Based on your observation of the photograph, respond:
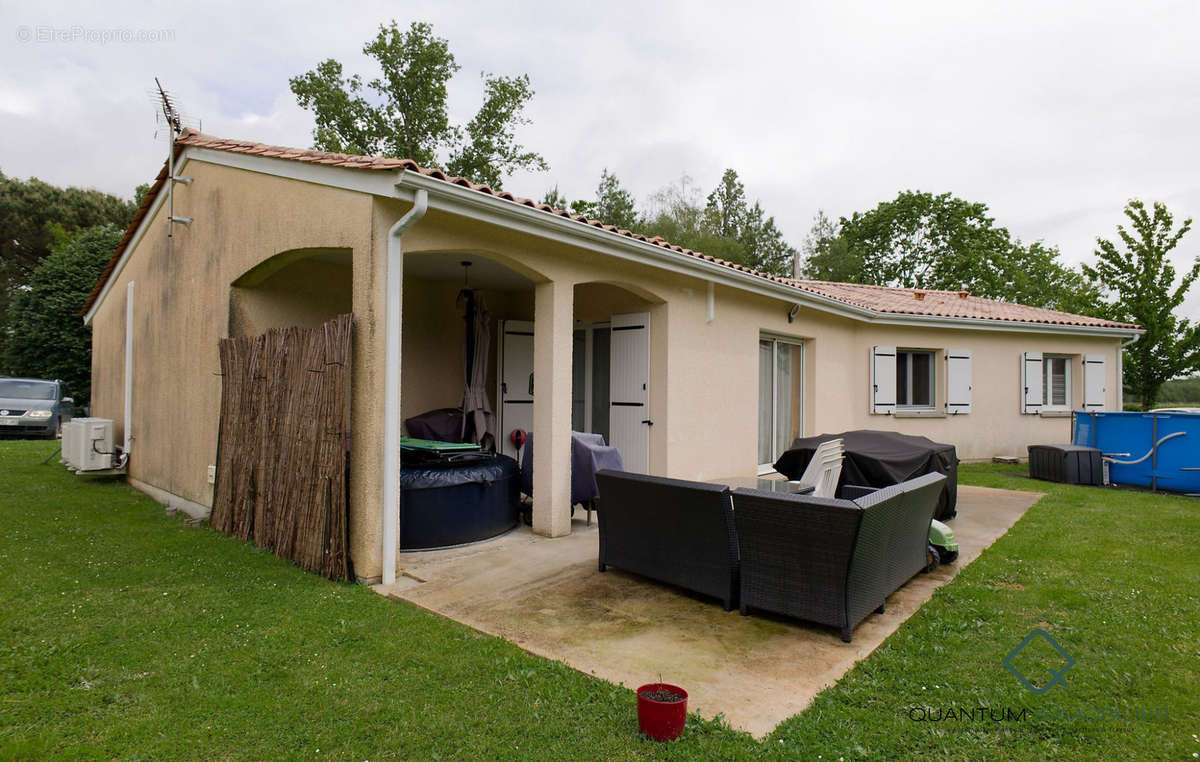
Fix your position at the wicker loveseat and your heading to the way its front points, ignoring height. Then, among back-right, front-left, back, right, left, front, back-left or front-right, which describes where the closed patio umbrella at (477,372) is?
left

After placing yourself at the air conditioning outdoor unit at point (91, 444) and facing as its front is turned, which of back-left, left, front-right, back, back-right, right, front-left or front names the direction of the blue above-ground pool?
back-left

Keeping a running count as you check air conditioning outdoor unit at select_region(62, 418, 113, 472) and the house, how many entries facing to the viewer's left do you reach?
1

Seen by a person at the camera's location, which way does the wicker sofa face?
facing away from the viewer and to the left of the viewer

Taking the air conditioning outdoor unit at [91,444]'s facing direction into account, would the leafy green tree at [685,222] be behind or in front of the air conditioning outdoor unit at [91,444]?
behind

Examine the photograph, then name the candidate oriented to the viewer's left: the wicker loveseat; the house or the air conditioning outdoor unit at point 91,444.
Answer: the air conditioning outdoor unit

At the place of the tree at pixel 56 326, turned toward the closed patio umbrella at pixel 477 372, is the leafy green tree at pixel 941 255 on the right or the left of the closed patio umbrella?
left

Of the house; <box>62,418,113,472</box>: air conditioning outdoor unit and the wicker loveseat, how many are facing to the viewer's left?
1

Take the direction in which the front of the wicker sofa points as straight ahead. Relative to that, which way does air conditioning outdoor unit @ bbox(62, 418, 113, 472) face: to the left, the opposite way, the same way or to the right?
to the left

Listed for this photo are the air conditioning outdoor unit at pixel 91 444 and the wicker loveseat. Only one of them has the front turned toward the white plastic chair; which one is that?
the wicker loveseat

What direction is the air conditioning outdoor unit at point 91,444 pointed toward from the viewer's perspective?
to the viewer's left

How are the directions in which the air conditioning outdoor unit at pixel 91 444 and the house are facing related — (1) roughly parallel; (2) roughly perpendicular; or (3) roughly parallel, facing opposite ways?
roughly perpendicular

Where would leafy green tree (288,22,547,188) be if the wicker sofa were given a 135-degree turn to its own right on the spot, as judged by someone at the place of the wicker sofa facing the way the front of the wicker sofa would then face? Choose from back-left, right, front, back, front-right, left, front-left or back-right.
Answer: back-left

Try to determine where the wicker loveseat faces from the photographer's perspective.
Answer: facing away from the viewer and to the right of the viewer

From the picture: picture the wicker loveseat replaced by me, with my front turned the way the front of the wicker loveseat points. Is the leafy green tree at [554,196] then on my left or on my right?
on my left
